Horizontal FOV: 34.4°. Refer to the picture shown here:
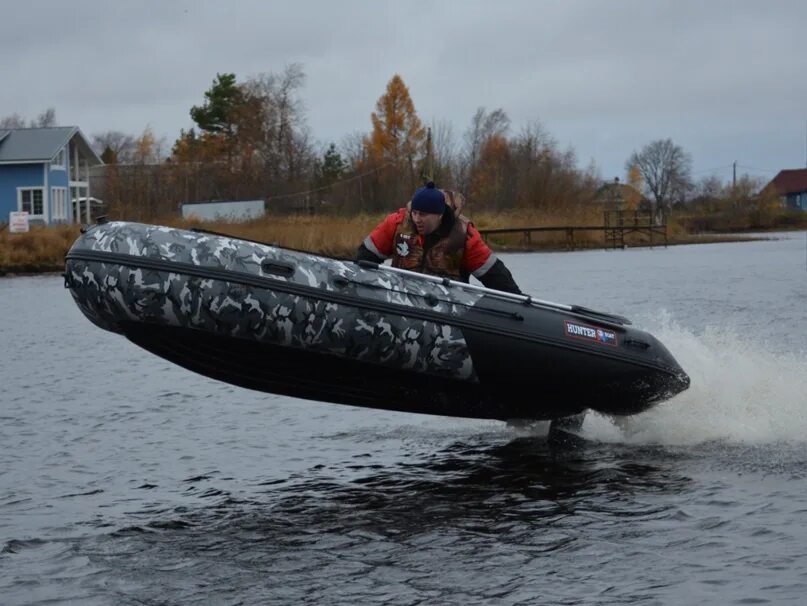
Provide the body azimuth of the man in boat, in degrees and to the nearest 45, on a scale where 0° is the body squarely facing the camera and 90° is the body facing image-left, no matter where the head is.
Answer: approximately 45°

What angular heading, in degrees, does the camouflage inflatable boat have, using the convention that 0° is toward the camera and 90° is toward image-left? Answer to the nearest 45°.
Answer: approximately 90°
